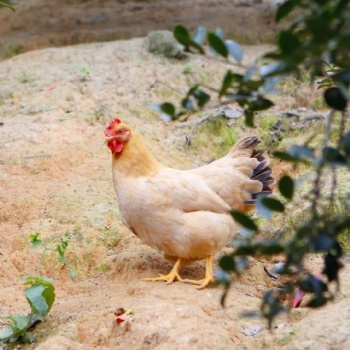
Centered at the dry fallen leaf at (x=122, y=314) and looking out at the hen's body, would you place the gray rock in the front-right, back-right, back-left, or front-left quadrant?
front-left

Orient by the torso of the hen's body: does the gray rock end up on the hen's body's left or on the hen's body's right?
on the hen's body's right

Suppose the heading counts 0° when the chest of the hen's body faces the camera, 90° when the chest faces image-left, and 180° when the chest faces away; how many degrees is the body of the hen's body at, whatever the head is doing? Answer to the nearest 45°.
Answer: approximately 90°

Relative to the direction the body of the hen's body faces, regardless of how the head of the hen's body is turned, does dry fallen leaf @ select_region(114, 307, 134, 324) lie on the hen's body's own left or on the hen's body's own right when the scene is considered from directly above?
on the hen's body's own left

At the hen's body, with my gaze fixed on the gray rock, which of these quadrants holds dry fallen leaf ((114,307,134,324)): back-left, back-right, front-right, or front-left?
back-left
